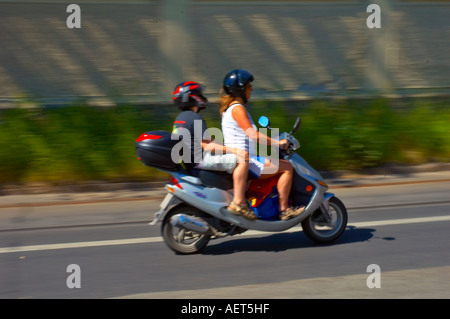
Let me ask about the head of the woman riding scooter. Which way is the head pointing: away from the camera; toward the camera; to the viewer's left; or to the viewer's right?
to the viewer's right

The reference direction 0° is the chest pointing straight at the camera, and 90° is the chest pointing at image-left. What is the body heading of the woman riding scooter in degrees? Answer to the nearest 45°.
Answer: approximately 270°

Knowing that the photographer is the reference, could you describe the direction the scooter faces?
facing to the right of the viewer
